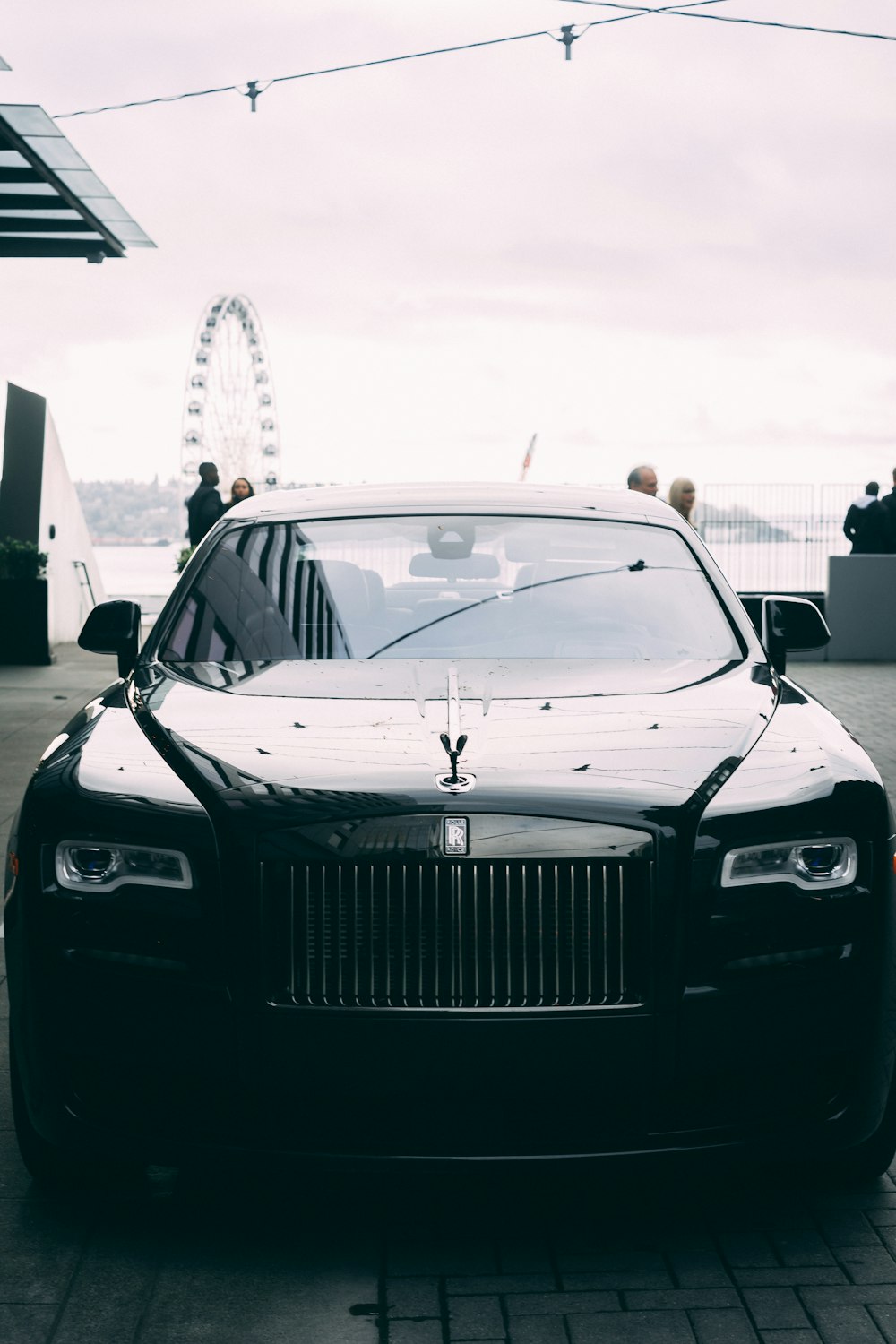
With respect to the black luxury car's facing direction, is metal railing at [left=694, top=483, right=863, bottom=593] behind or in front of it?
behind

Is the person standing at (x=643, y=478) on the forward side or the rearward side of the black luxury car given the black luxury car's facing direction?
on the rearward side

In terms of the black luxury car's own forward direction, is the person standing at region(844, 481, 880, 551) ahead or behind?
behind

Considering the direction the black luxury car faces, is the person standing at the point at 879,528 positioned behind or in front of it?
behind

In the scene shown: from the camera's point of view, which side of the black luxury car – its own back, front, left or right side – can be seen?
front

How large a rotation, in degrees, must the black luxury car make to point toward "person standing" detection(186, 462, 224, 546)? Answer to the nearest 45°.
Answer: approximately 180°

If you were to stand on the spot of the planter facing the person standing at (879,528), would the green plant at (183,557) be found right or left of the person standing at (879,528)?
left
